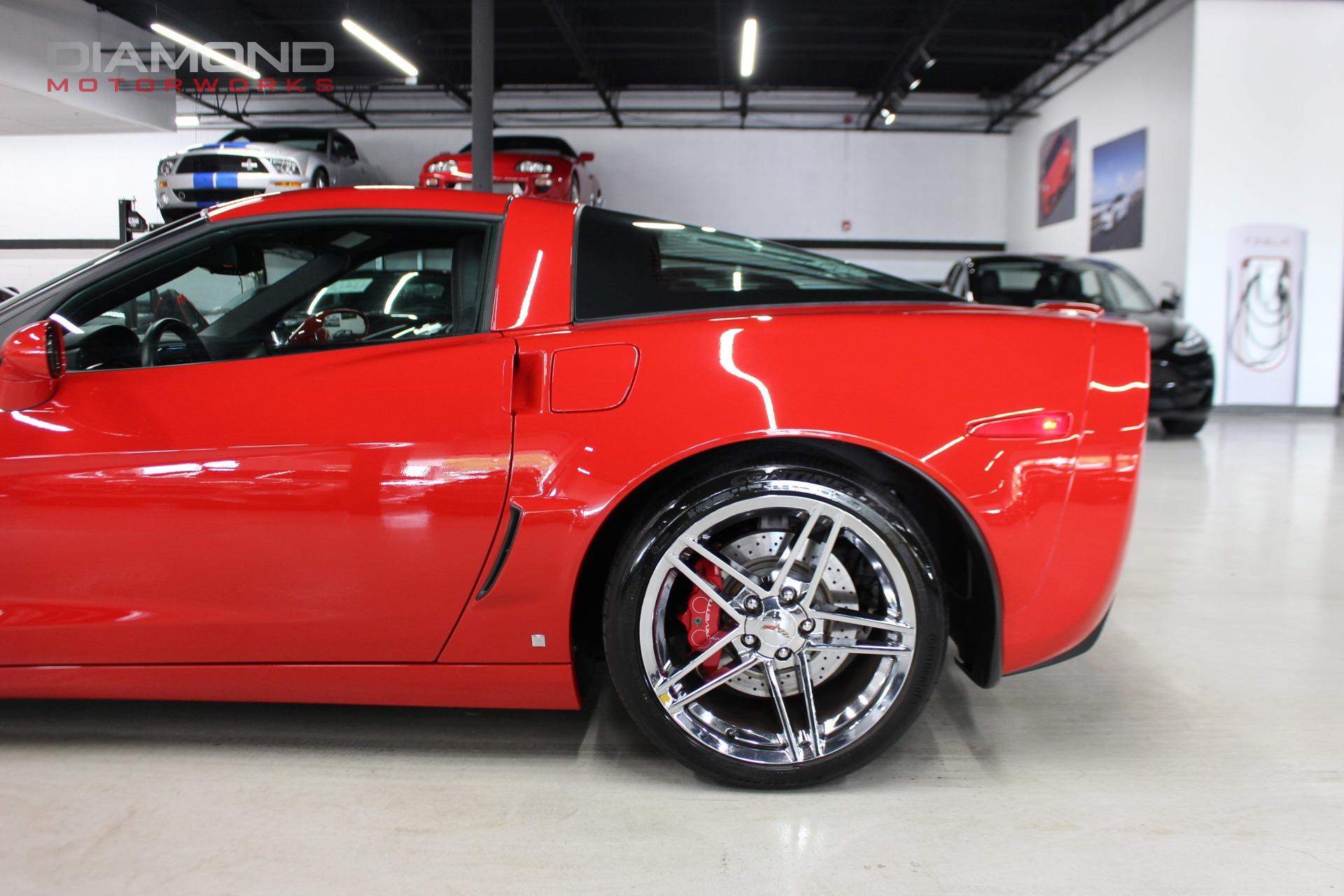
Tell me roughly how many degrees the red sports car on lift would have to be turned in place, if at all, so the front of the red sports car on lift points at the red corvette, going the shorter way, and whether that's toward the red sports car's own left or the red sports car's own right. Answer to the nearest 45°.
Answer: approximately 45° to the red sports car's own left

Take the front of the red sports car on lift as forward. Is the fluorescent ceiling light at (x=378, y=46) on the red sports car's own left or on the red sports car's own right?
on the red sports car's own right

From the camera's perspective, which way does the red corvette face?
to the viewer's left

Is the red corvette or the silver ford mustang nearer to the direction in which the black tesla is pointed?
the red corvette

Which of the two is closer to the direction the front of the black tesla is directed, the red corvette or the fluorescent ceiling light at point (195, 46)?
the red corvette

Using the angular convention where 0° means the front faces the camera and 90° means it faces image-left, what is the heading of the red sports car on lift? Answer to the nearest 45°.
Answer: approximately 45°

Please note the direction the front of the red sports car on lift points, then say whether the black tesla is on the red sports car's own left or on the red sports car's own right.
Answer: on the red sports car's own left

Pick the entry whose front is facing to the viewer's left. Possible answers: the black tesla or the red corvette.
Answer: the red corvette

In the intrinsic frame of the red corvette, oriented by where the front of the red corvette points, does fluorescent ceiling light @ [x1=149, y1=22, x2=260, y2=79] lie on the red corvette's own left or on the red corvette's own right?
on the red corvette's own right

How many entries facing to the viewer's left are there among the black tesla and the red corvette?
1

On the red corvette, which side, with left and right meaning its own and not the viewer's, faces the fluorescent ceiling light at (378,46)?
right
